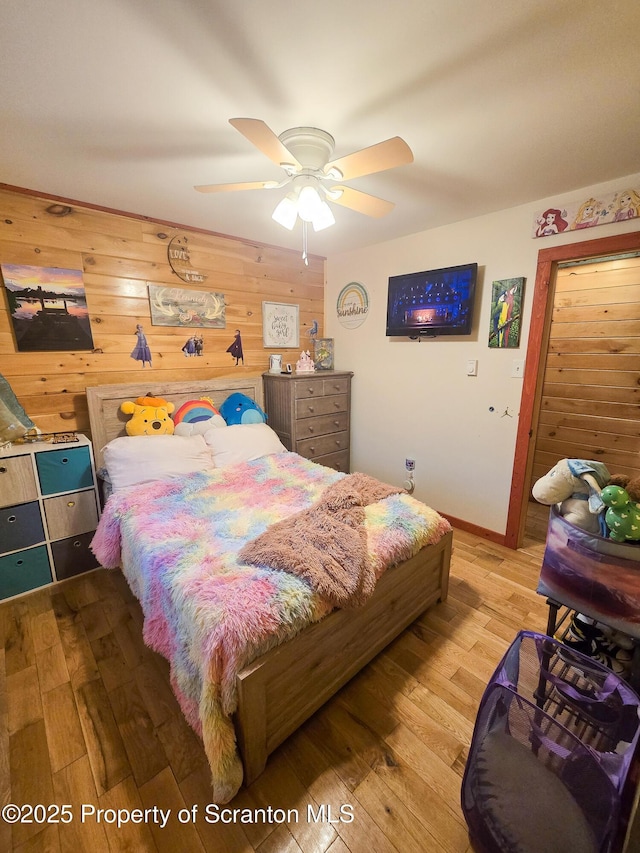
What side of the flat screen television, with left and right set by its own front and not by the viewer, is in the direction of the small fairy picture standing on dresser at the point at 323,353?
right

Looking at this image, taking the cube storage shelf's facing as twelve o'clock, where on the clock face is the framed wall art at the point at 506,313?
The framed wall art is roughly at 10 o'clock from the cube storage shelf.

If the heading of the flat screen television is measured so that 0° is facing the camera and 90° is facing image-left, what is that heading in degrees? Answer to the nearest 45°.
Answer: approximately 45°

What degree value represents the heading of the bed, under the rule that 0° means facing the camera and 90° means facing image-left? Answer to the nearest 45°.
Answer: approximately 315°

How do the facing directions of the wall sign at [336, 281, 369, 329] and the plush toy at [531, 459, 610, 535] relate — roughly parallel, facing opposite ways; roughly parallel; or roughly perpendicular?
roughly perpendicular

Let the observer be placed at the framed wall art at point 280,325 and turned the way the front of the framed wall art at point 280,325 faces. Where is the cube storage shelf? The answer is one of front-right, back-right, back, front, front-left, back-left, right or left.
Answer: right

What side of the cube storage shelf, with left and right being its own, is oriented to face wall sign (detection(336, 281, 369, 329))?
left

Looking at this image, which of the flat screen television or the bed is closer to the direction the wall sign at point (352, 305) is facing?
the bed

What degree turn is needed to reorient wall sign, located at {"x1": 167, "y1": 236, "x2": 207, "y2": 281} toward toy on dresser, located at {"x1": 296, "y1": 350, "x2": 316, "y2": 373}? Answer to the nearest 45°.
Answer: approximately 45° to its left

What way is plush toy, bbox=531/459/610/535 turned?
to the viewer's left

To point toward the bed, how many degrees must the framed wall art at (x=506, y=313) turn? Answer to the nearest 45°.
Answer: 0° — it already faces it

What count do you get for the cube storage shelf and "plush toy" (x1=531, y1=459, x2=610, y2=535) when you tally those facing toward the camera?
1

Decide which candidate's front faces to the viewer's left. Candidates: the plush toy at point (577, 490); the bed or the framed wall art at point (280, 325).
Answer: the plush toy

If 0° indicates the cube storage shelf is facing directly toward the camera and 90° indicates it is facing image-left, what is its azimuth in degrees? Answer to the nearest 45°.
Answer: approximately 0°

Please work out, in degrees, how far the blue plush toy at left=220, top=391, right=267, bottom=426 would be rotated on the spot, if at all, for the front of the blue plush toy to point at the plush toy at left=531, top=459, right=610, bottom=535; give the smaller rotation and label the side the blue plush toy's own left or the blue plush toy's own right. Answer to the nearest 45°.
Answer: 0° — it already faces it

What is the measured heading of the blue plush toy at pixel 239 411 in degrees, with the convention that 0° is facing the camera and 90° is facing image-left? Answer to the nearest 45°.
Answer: approximately 315°
